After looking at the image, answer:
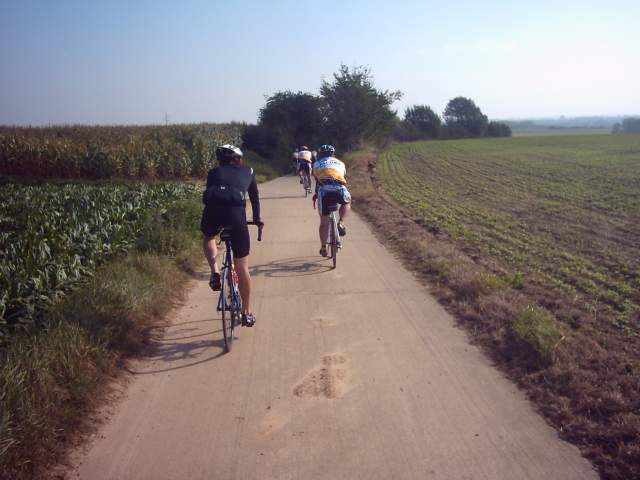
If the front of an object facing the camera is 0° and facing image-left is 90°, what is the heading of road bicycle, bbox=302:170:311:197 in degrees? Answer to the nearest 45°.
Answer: approximately 180°

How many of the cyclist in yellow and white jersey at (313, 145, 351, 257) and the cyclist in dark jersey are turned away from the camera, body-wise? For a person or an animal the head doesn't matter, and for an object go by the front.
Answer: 2

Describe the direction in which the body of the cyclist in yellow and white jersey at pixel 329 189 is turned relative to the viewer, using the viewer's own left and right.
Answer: facing away from the viewer

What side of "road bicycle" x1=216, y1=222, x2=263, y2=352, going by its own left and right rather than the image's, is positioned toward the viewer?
back

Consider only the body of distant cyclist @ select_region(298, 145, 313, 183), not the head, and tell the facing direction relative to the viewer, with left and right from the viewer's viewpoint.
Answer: facing away from the viewer

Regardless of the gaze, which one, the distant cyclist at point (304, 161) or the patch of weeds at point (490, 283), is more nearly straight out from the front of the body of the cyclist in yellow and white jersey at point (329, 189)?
the distant cyclist

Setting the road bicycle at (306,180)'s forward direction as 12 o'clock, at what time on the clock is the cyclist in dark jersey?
The cyclist in dark jersey is roughly at 6 o'clock from the road bicycle.

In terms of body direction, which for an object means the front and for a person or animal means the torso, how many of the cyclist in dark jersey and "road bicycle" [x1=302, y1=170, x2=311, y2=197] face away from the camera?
2
